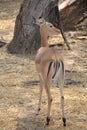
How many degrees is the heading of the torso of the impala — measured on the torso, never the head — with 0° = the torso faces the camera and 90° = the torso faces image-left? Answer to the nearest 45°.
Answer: approximately 135°

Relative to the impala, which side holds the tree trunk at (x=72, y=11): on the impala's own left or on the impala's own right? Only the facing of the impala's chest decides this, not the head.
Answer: on the impala's own right

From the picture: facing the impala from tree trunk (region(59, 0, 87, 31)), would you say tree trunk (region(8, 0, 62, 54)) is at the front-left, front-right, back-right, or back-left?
front-right

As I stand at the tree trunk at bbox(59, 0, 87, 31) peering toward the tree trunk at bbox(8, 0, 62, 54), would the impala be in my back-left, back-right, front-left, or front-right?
front-left

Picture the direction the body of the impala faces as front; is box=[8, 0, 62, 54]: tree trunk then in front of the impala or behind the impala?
in front
